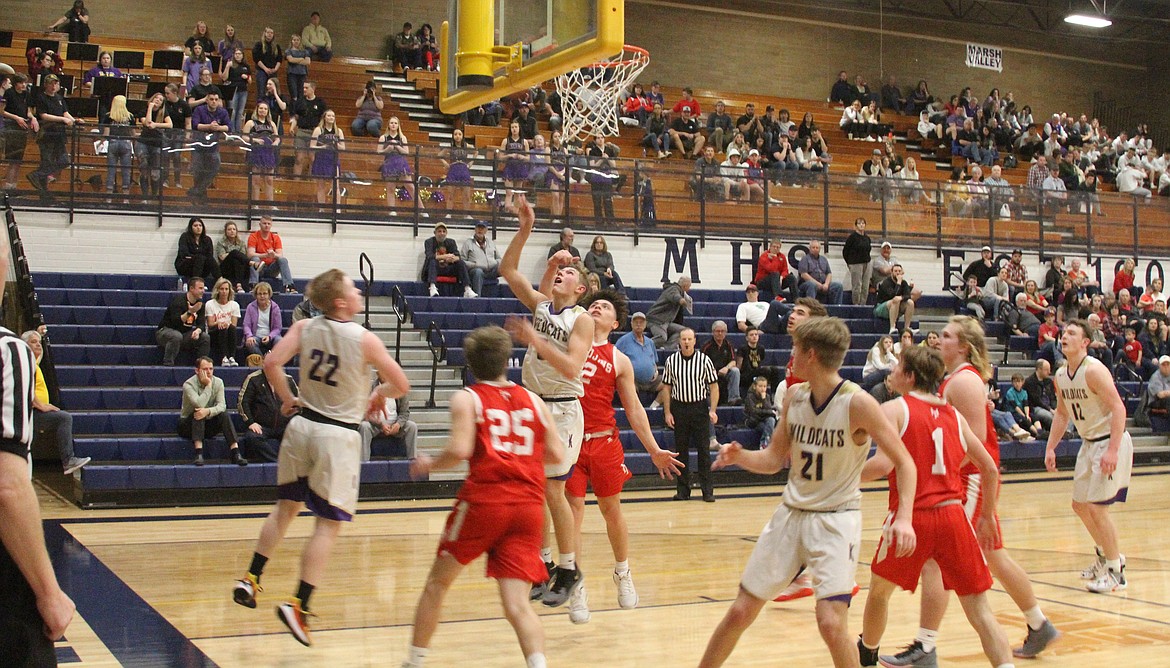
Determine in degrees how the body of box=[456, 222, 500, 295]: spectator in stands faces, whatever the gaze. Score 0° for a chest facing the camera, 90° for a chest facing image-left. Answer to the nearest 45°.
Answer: approximately 0°

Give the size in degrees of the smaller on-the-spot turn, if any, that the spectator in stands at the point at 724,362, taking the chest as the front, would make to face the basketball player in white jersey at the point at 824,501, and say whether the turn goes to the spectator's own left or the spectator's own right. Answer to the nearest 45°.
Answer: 0° — they already face them

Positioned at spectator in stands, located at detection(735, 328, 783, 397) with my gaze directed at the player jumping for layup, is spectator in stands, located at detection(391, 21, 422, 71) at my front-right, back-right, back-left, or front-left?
back-right

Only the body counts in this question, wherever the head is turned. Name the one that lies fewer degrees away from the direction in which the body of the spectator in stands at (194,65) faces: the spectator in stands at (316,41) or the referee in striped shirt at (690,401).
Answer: the referee in striped shirt

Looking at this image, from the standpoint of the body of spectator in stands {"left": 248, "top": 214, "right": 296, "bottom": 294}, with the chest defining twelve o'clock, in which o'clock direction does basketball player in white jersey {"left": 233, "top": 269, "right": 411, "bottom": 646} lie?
The basketball player in white jersey is roughly at 12 o'clock from the spectator in stands.

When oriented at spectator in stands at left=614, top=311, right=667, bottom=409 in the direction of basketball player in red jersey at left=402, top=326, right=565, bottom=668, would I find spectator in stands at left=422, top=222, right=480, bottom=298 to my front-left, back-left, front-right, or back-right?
back-right

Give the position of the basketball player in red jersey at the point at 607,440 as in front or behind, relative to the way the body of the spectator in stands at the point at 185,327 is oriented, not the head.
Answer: in front

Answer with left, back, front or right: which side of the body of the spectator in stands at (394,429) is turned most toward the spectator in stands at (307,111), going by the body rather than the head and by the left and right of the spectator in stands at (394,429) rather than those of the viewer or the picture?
back

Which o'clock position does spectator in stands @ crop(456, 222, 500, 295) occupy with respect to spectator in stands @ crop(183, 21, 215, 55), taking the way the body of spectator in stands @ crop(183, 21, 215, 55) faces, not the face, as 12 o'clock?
spectator in stands @ crop(456, 222, 500, 295) is roughly at 11 o'clock from spectator in stands @ crop(183, 21, 215, 55).

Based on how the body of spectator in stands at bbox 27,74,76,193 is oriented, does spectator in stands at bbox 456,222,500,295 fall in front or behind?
in front

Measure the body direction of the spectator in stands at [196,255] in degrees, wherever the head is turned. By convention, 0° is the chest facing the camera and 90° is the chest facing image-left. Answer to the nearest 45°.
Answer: approximately 0°

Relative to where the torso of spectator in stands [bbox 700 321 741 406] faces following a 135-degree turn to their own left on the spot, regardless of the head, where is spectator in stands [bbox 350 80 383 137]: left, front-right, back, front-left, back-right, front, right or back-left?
left
